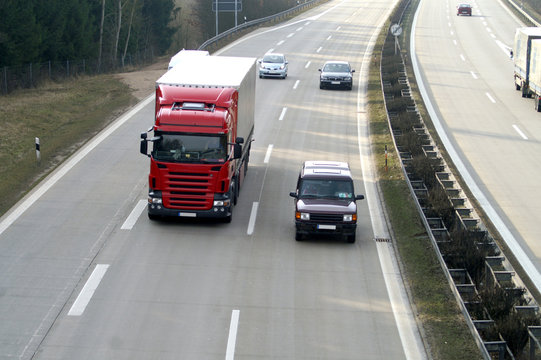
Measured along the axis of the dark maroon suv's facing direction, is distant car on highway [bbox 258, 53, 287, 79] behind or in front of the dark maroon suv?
behind

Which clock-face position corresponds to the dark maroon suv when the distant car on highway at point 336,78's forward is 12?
The dark maroon suv is roughly at 12 o'clock from the distant car on highway.

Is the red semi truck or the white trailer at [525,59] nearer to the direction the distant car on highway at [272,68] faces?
the red semi truck

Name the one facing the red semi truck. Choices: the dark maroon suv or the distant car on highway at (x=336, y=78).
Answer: the distant car on highway

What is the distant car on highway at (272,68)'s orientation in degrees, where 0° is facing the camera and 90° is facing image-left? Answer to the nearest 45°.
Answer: approximately 0°

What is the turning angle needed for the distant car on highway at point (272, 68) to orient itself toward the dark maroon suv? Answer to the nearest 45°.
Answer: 0° — it already faces it

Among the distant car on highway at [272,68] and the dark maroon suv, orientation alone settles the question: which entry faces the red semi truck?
the distant car on highway

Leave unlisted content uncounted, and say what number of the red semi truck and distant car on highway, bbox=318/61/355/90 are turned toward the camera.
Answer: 2

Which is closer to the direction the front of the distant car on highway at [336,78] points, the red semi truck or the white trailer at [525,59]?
the red semi truck
